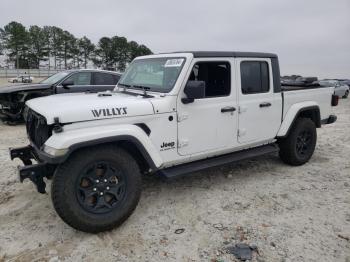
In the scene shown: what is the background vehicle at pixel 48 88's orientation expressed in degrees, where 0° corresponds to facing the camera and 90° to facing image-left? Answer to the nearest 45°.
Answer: approximately 45°

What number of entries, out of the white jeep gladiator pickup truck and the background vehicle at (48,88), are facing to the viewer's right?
0

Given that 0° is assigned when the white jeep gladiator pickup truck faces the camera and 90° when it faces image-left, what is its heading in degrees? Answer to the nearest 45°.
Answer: approximately 45°

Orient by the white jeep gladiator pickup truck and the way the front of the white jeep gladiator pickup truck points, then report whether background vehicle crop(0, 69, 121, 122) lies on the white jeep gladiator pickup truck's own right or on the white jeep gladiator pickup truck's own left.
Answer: on the white jeep gladiator pickup truck's own right
